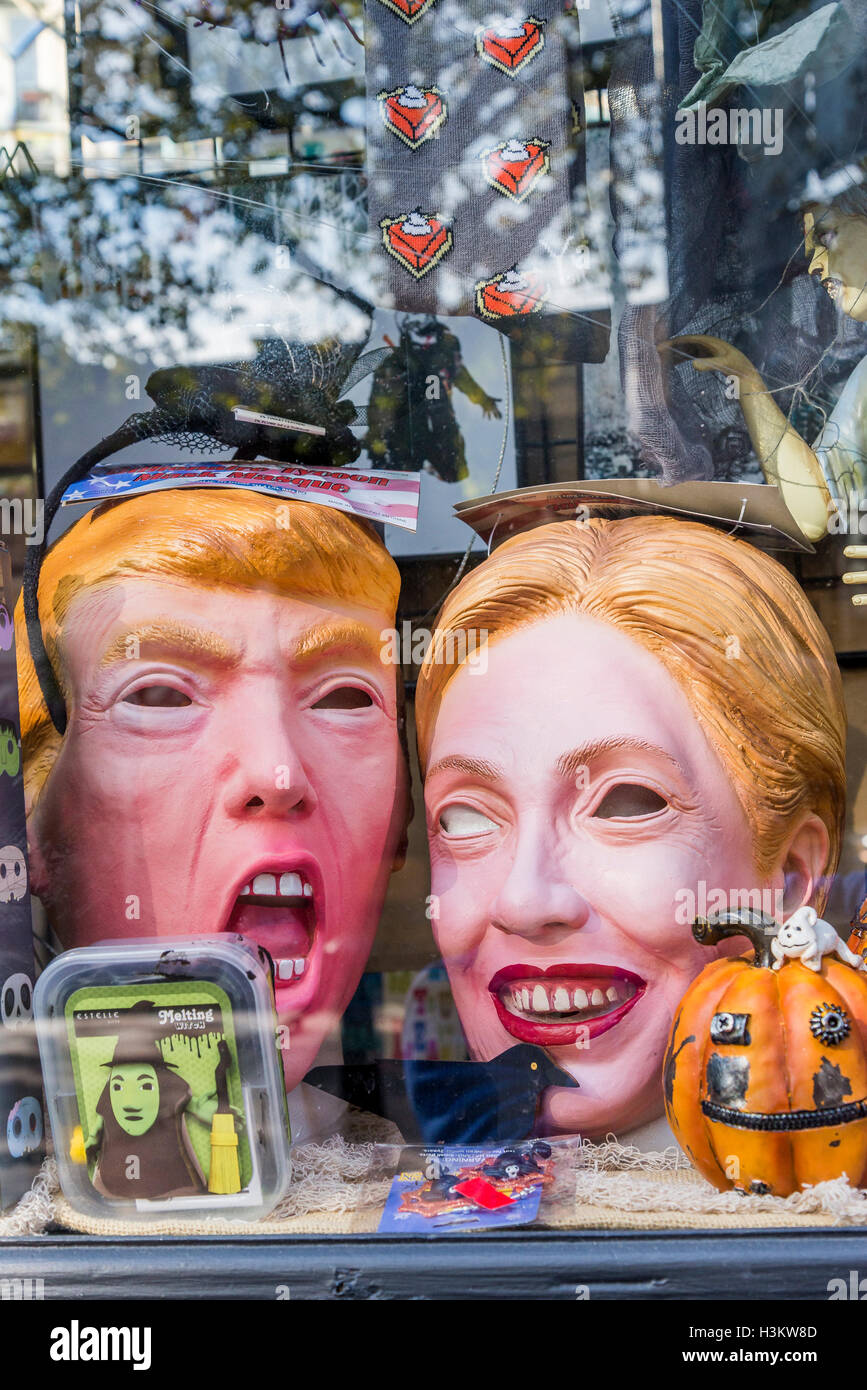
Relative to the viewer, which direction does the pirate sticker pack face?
toward the camera

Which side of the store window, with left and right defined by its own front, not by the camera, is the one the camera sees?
front
